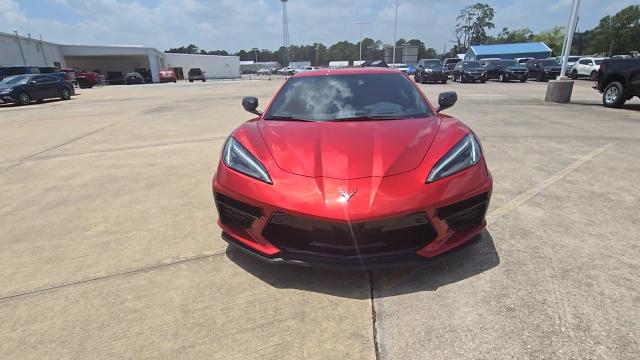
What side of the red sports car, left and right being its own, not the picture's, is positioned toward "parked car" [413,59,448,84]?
back

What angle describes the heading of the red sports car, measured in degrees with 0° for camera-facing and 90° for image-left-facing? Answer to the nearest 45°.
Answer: approximately 0°

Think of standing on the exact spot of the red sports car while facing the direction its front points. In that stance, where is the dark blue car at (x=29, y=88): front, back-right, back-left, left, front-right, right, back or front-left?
back-right

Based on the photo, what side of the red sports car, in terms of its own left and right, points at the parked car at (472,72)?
back

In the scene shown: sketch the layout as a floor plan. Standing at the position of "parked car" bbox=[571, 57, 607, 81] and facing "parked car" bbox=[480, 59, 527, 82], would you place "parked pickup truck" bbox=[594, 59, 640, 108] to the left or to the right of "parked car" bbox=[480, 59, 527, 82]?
left

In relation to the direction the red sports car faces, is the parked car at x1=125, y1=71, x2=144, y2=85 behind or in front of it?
behind

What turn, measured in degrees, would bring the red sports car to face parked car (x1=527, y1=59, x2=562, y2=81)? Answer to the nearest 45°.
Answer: approximately 135° to its left
